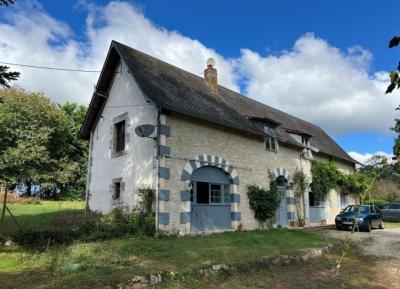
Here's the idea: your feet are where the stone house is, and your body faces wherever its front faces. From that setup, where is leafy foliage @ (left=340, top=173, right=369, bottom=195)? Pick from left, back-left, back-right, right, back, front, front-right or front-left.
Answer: left

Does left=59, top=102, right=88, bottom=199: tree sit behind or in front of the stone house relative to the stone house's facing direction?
behind

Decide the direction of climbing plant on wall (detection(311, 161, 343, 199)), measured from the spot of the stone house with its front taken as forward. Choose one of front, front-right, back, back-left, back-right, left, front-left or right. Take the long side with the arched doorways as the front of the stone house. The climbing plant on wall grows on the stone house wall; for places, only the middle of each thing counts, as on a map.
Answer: left

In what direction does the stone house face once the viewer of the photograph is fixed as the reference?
facing the viewer and to the right of the viewer

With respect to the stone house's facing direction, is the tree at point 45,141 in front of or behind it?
behind

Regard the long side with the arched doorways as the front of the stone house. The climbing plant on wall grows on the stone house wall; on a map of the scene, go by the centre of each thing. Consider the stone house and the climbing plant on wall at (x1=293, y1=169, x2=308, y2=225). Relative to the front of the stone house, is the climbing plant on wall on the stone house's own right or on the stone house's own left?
on the stone house's own left
